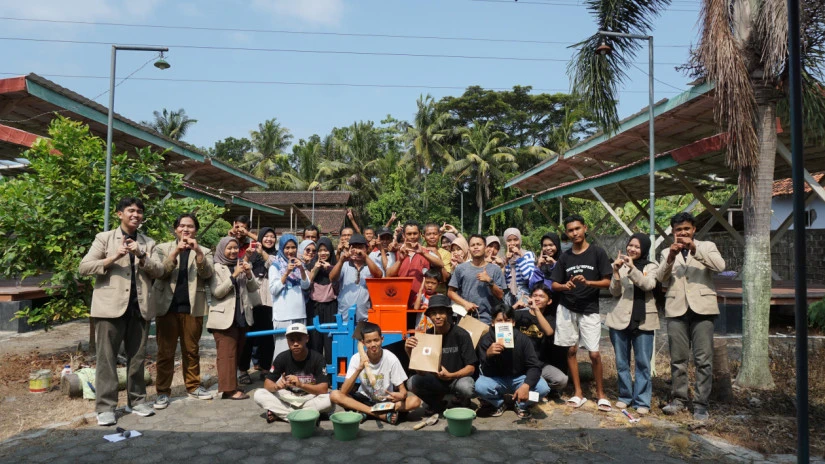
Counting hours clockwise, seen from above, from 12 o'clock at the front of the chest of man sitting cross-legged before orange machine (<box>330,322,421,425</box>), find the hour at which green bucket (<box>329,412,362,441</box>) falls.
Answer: The green bucket is roughly at 1 o'clock from the man sitting cross-legged before orange machine.

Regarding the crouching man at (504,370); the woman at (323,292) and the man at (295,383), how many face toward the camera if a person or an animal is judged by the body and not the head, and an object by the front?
3

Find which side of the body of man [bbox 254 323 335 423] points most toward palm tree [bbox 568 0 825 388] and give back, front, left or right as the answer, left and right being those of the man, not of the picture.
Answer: left

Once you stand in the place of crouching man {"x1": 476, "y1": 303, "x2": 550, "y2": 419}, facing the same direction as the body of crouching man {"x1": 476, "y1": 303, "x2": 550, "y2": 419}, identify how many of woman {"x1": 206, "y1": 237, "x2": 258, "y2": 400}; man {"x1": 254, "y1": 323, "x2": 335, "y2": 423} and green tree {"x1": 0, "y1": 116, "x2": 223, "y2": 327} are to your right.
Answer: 3

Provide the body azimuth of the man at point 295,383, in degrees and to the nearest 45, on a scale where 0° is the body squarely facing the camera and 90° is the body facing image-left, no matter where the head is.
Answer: approximately 0°

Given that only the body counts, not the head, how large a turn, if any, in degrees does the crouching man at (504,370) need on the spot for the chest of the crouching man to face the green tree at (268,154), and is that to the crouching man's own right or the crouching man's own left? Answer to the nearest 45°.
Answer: approximately 135° to the crouching man's own right

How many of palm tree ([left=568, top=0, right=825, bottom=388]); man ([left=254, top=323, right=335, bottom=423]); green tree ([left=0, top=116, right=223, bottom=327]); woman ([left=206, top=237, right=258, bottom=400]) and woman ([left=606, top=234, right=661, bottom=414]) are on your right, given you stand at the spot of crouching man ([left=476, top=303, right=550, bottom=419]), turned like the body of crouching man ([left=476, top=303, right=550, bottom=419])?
3
